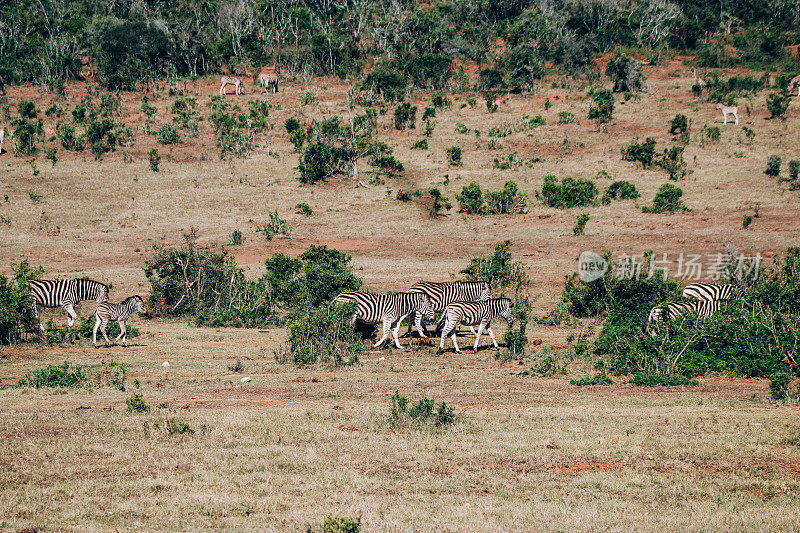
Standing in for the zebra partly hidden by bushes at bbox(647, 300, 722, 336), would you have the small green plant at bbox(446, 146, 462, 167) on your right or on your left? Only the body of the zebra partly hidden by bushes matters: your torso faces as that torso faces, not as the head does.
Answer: on your right

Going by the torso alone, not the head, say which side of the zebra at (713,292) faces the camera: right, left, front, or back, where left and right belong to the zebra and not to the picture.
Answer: right

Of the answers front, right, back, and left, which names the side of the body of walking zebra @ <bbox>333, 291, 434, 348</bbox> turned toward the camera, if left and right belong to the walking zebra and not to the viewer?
right

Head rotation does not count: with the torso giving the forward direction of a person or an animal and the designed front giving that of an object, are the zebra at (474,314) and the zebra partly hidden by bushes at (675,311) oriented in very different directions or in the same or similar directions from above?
very different directions

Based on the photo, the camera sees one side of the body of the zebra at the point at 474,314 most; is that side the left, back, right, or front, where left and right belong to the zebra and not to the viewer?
right

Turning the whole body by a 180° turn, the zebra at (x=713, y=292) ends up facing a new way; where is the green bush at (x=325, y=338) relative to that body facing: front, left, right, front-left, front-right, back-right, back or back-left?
front-left

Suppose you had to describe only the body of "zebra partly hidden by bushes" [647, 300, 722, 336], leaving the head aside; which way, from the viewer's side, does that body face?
to the viewer's left

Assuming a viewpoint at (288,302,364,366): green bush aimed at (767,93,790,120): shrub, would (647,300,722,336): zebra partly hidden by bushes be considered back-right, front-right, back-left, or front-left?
front-right

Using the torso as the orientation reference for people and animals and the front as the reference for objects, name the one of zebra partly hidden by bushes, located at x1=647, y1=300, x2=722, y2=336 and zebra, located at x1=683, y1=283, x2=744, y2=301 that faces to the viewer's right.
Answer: the zebra

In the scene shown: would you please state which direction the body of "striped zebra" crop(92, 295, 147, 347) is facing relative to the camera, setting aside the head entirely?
to the viewer's right
